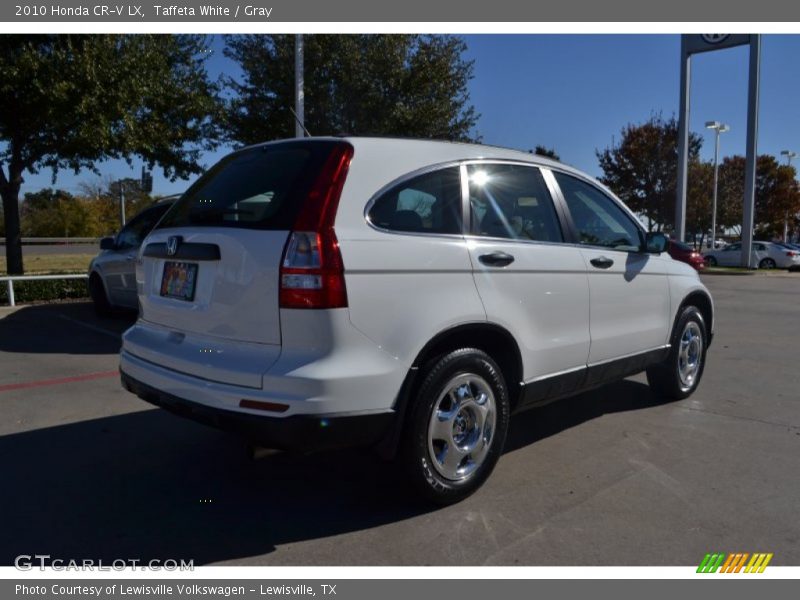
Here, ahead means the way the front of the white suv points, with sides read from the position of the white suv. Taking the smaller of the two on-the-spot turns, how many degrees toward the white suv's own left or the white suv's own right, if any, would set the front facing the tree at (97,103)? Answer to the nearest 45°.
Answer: approximately 90° to the white suv's own left

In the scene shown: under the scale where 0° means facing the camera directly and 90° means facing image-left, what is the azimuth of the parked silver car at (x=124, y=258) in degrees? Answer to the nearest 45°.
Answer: approximately 135°

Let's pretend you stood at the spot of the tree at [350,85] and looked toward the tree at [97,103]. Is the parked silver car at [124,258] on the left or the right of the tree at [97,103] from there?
left

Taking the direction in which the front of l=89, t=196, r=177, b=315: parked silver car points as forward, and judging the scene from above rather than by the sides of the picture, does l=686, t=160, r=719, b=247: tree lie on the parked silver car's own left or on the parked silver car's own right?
on the parked silver car's own right

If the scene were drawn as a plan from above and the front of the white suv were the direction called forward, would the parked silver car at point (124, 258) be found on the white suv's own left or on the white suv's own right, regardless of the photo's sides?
on the white suv's own left

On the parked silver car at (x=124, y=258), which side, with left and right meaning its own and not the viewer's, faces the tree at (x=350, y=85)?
right

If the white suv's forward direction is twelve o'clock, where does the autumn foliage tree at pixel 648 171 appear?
The autumn foliage tree is roughly at 11 o'clock from the white suv.

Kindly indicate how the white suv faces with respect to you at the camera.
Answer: facing away from the viewer and to the right of the viewer

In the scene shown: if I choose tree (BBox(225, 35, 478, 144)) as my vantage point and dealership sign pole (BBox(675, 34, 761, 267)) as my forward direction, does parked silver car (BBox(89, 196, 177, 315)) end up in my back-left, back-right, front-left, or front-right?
back-right

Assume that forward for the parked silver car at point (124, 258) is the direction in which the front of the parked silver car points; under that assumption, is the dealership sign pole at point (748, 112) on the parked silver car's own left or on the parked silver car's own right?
on the parked silver car's own right
